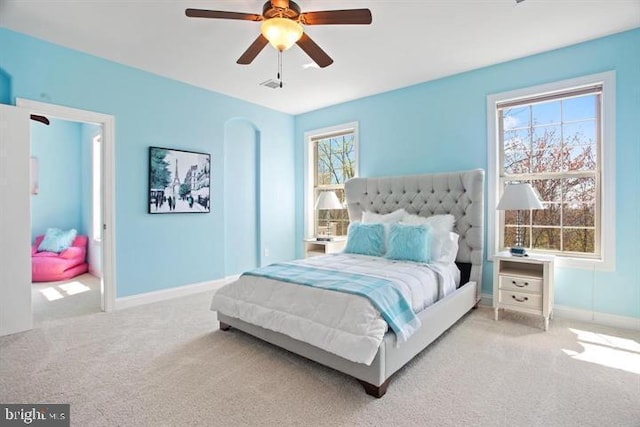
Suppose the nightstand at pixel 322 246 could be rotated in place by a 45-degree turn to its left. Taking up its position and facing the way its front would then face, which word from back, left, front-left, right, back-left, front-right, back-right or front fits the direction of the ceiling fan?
front

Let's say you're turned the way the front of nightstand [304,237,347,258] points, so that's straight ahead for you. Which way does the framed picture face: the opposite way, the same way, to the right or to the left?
to the left

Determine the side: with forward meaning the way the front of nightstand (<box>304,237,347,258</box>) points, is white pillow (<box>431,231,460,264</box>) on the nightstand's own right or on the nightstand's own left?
on the nightstand's own left

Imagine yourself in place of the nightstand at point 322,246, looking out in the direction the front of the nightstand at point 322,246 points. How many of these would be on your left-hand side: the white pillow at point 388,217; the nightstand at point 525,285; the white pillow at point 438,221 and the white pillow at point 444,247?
4

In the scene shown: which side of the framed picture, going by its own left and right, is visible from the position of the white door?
right

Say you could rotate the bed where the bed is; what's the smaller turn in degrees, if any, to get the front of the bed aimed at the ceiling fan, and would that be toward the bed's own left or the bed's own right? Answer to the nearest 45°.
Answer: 0° — it already faces it

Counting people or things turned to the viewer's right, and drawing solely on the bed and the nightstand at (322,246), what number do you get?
0

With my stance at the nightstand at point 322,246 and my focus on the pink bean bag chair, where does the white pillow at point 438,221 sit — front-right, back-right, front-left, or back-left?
back-left

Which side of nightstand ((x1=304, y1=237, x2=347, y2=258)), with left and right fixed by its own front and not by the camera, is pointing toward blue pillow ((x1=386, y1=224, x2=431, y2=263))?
left

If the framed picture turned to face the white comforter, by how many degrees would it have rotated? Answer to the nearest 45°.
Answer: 0° — it already faces it

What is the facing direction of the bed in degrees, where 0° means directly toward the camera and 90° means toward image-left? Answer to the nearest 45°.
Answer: approximately 45°

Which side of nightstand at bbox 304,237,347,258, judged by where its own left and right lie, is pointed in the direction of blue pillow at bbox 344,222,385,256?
left

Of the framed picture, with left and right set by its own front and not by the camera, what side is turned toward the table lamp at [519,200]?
front
